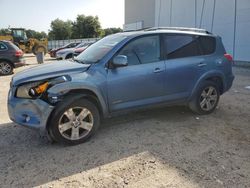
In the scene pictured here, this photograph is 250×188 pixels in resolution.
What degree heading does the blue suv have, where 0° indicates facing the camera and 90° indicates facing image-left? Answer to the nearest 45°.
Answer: approximately 45°

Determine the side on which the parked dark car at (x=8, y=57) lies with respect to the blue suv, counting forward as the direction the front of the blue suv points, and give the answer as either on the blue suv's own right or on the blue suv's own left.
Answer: on the blue suv's own right
